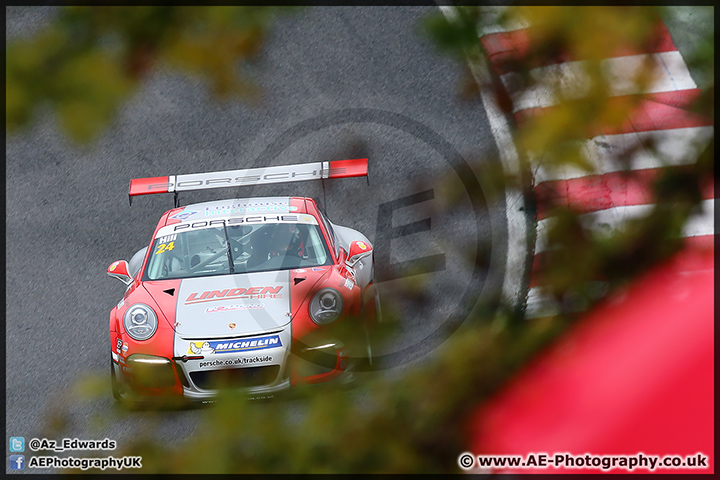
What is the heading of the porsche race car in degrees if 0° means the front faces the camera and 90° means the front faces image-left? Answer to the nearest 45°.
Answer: approximately 0°
